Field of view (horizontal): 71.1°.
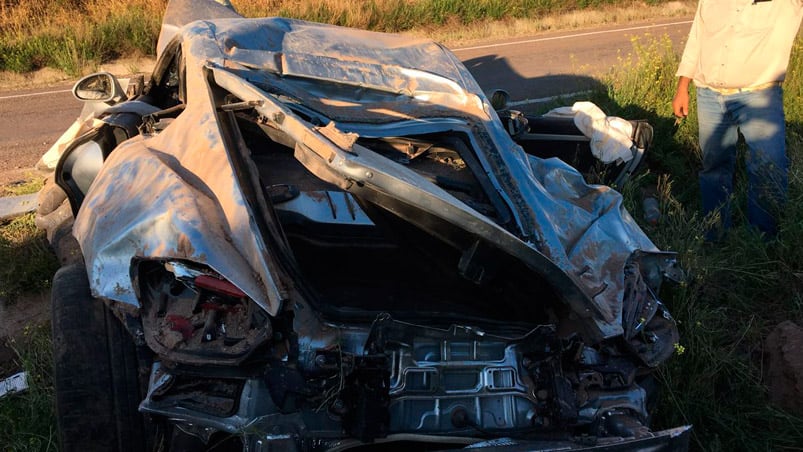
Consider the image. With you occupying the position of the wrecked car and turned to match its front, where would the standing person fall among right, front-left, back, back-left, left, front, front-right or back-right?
front-right

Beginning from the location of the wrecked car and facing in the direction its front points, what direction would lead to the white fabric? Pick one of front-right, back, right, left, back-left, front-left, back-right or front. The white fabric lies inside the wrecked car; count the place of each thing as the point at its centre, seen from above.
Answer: front-right

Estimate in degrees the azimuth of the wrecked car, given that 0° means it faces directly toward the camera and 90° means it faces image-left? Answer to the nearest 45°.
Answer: approximately 180°
